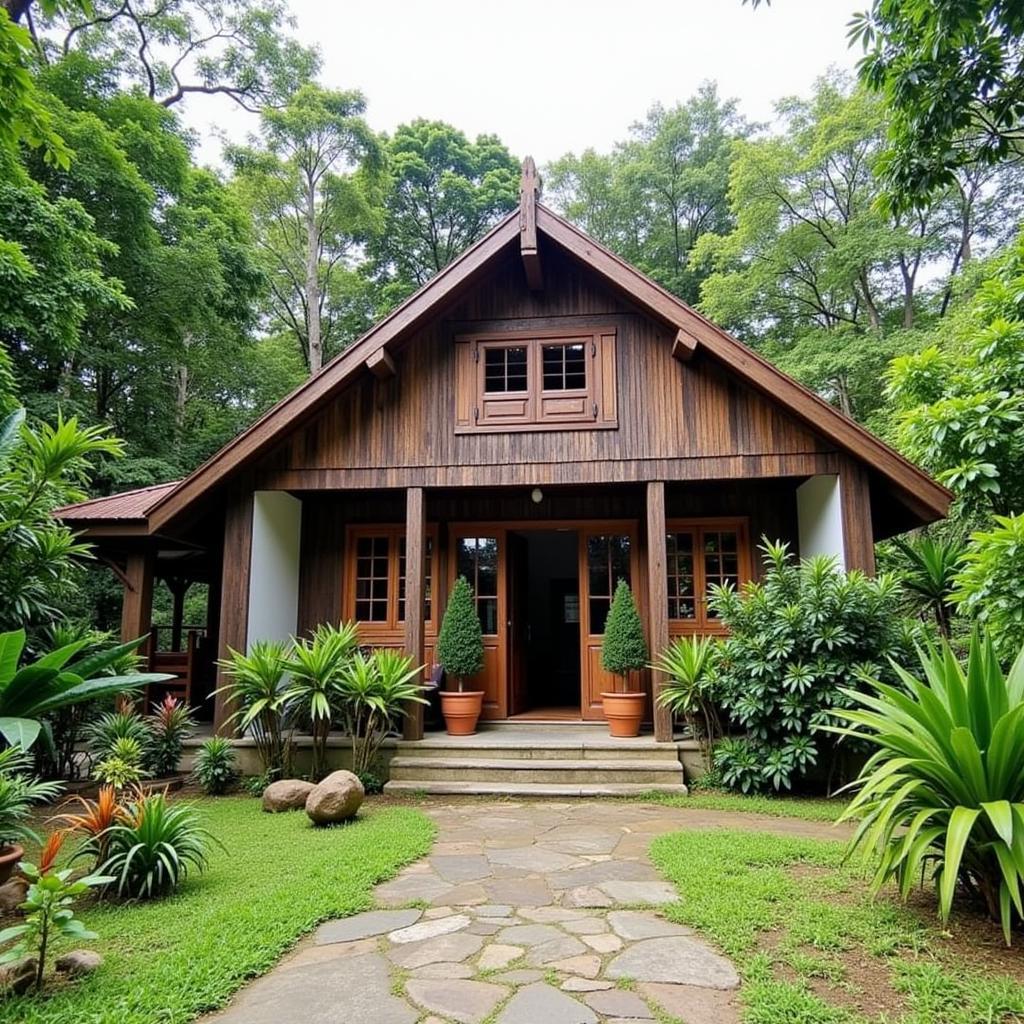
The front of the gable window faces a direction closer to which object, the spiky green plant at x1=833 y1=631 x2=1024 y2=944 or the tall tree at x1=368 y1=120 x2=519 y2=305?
the spiky green plant

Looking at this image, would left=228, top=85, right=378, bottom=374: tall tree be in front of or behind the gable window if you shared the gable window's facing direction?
behind

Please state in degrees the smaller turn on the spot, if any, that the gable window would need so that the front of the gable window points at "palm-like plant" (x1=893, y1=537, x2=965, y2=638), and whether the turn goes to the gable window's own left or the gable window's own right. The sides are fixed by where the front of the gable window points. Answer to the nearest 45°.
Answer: approximately 90° to the gable window's own left

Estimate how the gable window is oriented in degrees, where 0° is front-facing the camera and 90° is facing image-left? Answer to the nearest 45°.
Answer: approximately 0°

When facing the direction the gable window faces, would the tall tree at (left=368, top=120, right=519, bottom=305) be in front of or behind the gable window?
behind

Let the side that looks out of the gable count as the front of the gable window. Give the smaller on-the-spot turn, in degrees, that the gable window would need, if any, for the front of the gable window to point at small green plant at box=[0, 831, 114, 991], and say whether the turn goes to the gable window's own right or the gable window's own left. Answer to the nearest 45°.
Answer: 0° — it already faces it

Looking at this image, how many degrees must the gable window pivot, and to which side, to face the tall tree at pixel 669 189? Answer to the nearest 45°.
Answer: approximately 180°
